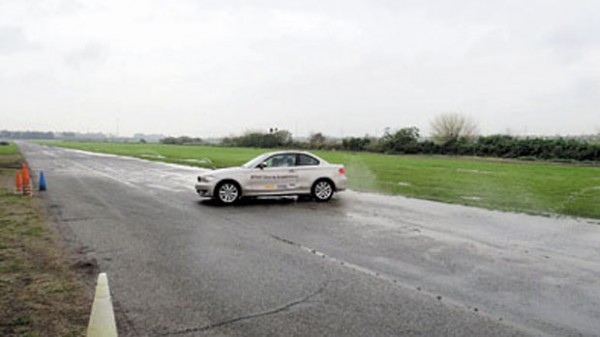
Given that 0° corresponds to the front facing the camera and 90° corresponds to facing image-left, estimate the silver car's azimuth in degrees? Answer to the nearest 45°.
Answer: approximately 90°
